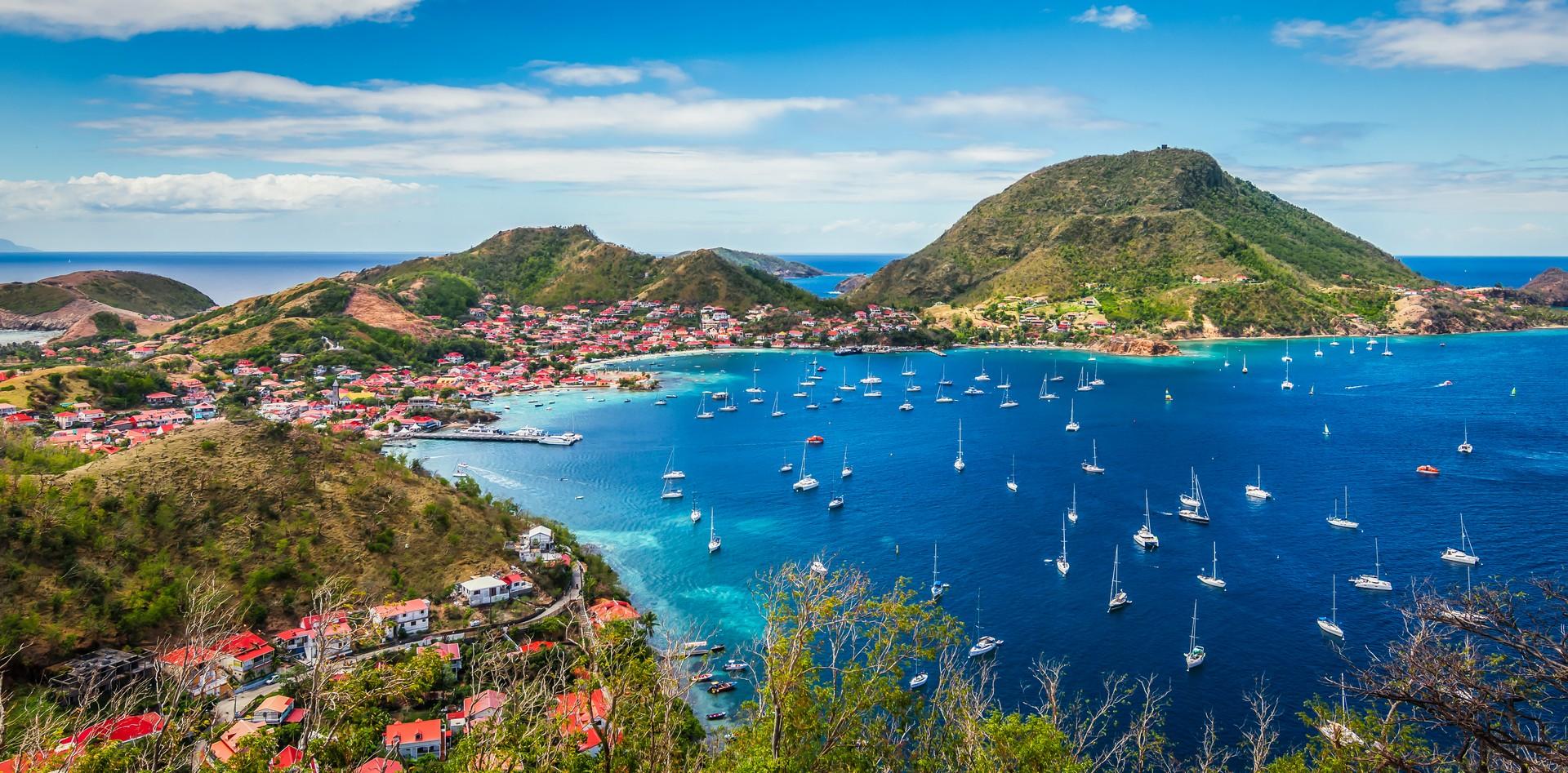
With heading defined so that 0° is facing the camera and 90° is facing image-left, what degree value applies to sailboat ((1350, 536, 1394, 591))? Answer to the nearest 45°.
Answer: approximately 270°

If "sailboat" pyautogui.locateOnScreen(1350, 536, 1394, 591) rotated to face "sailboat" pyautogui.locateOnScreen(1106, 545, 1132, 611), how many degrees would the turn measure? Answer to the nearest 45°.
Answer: approximately 135° to its right

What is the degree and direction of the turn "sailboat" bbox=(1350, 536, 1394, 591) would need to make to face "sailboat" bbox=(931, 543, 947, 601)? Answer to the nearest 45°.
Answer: approximately 135° to its right

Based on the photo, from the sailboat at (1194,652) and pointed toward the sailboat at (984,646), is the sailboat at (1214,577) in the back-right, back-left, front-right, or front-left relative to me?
back-right

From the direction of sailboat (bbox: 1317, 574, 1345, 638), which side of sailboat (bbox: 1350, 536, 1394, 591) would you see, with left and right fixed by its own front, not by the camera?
right

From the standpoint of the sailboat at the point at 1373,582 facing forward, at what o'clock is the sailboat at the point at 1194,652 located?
the sailboat at the point at 1194,652 is roughly at 4 o'clock from the sailboat at the point at 1373,582.
